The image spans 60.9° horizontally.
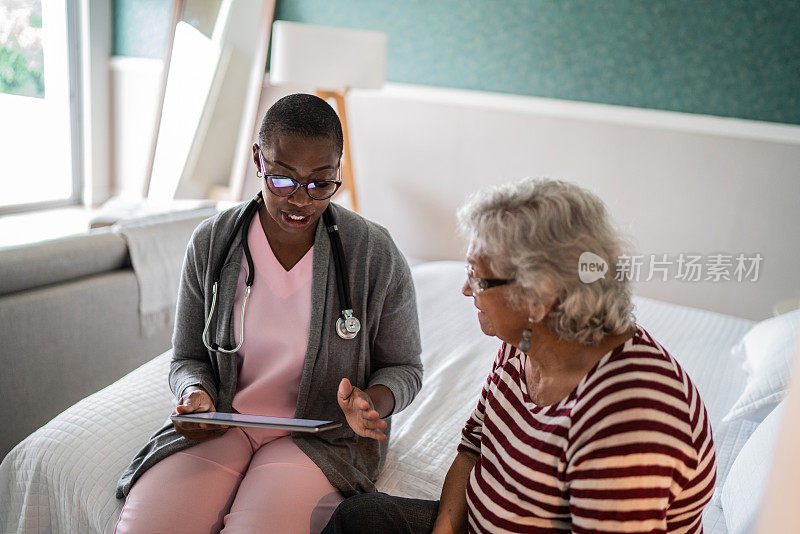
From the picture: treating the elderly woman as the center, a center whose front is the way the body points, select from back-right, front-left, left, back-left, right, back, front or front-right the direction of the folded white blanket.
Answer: right

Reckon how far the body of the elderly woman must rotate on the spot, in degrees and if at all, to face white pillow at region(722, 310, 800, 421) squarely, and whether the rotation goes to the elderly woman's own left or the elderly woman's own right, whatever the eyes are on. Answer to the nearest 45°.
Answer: approximately 180°

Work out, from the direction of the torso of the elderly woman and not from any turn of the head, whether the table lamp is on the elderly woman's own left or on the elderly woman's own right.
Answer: on the elderly woman's own right

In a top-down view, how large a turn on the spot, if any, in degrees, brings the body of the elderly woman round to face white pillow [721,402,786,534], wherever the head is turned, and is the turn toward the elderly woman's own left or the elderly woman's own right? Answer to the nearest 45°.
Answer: approximately 180°

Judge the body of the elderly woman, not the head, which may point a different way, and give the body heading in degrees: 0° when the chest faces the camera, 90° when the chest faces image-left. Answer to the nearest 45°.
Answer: approximately 45°

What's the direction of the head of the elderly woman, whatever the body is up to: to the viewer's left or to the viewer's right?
to the viewer's left

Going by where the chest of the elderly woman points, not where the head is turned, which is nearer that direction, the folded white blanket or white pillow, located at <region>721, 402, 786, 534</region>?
the folded white blanket
